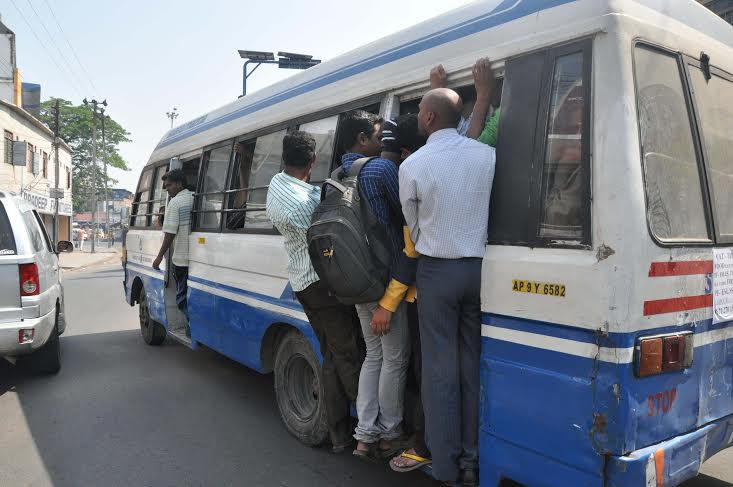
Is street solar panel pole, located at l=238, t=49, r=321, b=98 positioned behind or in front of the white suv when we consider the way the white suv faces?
in front

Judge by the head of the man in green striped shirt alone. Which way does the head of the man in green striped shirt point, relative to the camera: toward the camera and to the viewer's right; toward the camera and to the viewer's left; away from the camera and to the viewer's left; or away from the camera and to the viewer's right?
away from the camera and to the viewer's right

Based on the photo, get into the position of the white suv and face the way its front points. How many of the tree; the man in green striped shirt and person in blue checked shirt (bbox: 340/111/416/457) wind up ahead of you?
1

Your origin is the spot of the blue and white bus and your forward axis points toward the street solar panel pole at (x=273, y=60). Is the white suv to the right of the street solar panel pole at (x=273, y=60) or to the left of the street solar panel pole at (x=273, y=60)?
left

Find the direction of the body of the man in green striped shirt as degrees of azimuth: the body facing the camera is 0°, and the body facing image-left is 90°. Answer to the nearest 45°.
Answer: approximately 225°

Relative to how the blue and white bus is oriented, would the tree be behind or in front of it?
in front

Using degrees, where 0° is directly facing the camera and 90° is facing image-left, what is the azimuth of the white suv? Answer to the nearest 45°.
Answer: approximately 180°

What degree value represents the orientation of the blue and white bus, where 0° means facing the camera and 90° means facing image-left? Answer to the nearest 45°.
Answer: approximately 135°

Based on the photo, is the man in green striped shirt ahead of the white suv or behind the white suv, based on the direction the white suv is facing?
behind

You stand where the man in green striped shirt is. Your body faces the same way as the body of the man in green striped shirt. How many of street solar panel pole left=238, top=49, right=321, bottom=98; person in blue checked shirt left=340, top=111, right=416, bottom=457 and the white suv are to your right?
1

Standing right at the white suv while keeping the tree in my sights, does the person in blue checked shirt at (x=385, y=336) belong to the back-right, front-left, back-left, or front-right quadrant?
back-right

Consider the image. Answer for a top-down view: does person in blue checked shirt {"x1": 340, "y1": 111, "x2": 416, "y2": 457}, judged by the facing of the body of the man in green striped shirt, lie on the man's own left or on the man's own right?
on the man's own right

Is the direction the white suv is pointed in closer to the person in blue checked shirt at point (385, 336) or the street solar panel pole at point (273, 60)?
the street solar panel pole

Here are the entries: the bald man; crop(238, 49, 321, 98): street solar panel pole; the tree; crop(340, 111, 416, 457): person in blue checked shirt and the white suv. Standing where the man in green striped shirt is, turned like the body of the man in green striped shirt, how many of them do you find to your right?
2

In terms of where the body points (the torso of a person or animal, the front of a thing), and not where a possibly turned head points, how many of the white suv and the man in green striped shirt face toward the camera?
0

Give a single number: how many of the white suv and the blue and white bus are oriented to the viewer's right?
0
